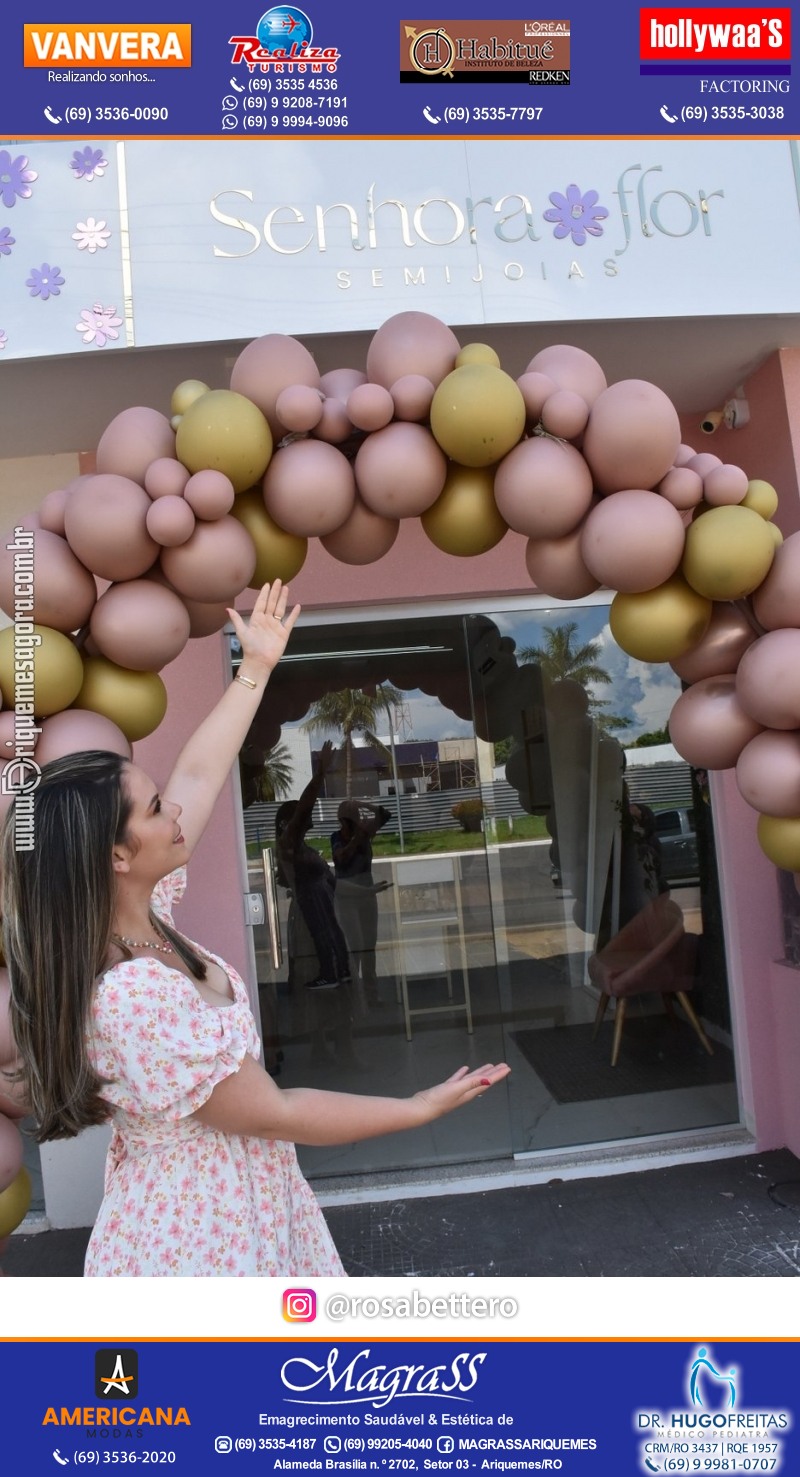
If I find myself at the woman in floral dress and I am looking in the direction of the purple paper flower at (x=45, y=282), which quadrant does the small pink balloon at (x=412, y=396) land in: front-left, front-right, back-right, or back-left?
front-right

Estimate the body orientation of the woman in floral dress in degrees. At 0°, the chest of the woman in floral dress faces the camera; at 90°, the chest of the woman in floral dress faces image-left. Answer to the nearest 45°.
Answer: approximately 270°

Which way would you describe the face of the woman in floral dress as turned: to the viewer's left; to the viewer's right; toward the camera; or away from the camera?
to the viewer's right

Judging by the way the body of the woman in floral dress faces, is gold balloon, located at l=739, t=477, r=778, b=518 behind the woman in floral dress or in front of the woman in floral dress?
in front

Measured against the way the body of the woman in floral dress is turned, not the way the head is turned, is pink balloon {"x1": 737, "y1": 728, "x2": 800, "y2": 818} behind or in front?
in front
